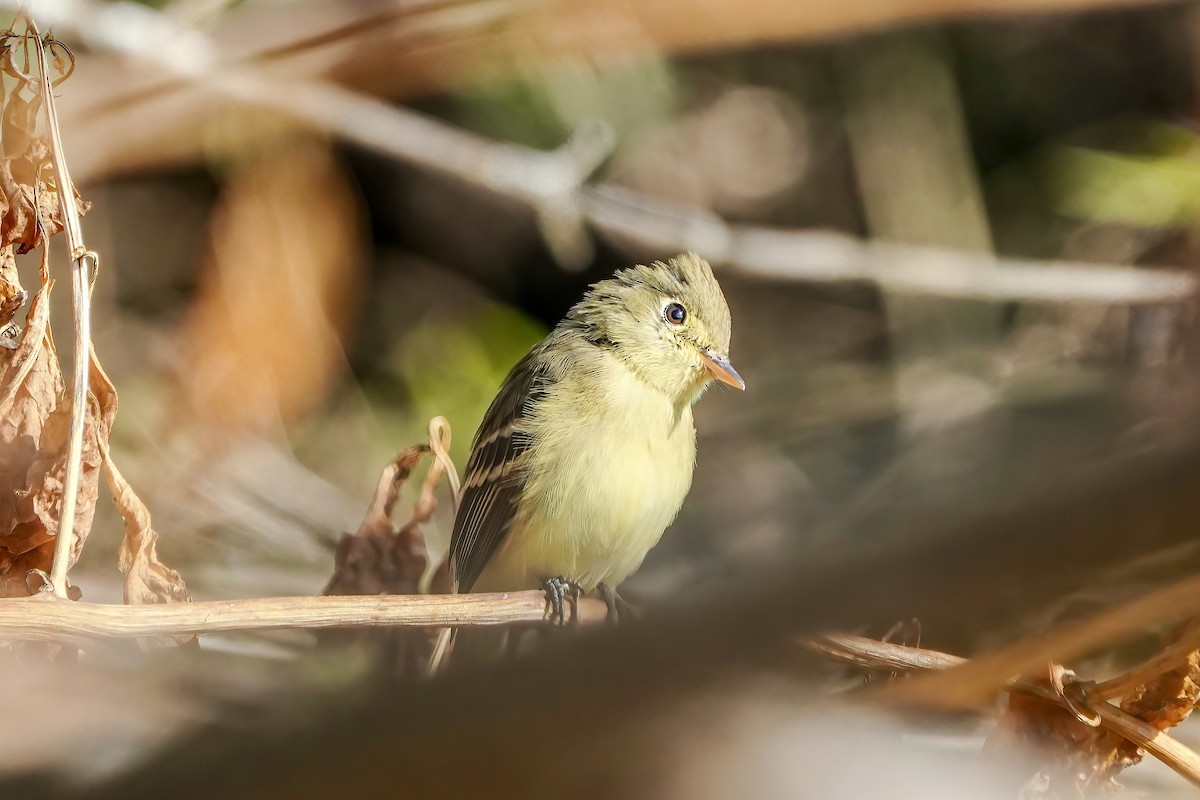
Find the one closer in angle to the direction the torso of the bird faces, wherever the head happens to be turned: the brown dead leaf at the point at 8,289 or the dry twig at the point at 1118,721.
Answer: the dry twig

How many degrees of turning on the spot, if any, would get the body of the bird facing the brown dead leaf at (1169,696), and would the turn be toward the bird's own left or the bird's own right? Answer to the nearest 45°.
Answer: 0° — it already faces it

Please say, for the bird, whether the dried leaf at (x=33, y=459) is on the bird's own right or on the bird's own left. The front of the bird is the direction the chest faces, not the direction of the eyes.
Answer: on the bird's own right

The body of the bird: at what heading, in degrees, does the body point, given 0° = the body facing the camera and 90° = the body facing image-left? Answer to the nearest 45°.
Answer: approximately 315°

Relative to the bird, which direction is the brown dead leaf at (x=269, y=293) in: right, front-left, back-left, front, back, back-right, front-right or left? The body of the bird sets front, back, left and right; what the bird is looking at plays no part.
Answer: back

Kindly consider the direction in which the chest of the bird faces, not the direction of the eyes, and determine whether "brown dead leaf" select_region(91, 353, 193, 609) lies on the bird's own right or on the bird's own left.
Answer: on the bird's own right

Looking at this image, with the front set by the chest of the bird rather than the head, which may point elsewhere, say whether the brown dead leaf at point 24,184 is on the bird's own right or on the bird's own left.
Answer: on the bird's own right
